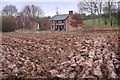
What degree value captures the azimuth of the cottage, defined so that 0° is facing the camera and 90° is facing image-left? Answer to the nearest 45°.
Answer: approximately 45°
